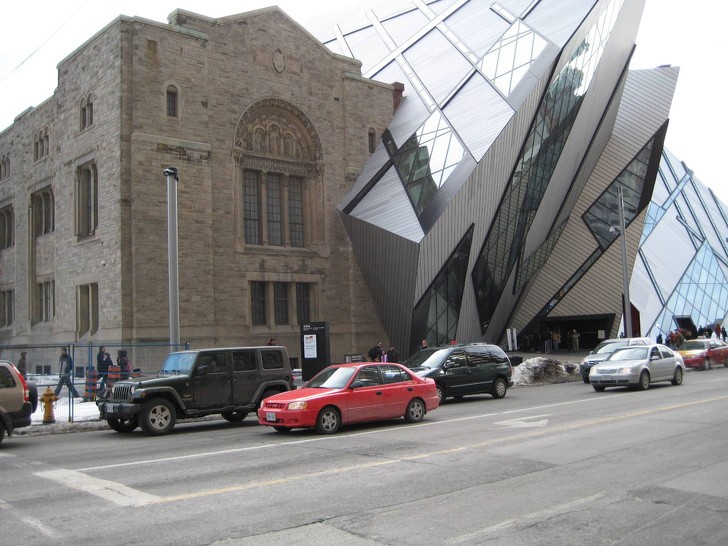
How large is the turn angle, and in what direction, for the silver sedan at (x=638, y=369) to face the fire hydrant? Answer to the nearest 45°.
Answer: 0° — it already faces it

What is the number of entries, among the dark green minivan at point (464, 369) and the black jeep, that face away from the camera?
0

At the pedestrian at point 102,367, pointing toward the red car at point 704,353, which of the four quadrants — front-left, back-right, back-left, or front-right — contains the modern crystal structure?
front-left

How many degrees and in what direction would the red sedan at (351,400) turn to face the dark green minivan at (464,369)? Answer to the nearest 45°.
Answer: approximately 180°

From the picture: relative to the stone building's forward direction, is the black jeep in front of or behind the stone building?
in front

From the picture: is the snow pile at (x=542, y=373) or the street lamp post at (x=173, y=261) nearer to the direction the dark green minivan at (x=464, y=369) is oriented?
the street lamp post

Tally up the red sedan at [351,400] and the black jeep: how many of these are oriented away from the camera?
0

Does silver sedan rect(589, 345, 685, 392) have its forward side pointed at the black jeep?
yes

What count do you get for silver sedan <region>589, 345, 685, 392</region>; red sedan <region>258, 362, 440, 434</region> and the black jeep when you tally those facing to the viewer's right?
0

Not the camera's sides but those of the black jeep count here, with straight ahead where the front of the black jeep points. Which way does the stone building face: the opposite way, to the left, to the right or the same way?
to the left

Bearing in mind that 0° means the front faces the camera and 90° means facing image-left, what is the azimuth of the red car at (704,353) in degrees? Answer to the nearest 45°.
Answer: approximately 45°

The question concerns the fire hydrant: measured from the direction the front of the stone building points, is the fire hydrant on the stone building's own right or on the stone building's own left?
on the stone building's own right

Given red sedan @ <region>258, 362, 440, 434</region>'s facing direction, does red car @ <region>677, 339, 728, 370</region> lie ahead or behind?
behind

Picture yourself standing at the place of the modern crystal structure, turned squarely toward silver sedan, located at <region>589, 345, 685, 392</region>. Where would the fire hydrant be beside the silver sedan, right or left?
right

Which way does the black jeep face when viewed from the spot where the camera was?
facing the viewer and to the left of the viewer

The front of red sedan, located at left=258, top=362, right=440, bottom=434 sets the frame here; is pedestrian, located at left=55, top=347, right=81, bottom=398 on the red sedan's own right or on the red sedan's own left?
on the red sedan's own right
